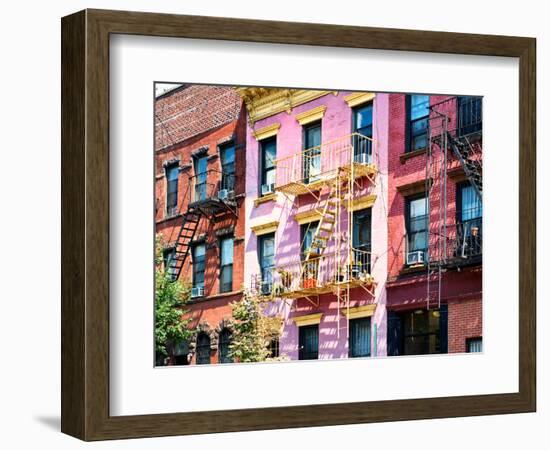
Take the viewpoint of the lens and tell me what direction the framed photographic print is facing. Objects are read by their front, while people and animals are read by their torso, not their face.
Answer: facing the viewer and to the right of the viewer
